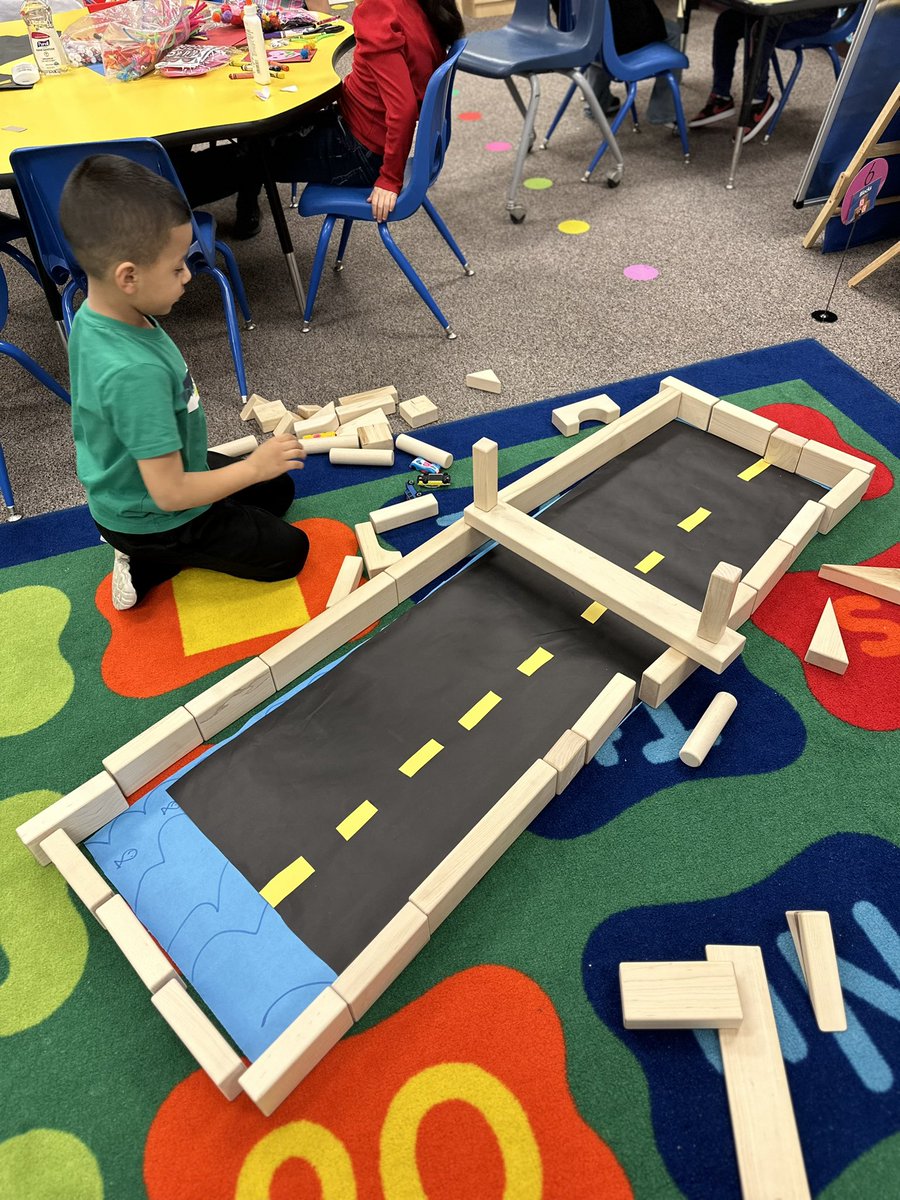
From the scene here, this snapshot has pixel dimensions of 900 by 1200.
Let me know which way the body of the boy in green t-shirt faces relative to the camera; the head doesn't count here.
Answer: to the viewer's right

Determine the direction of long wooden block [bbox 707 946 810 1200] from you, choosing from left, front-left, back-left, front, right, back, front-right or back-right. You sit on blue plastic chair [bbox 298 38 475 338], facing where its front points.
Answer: left

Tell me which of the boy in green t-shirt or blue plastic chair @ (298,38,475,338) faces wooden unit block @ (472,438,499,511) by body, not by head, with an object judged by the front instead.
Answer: the boy in green t-shirt

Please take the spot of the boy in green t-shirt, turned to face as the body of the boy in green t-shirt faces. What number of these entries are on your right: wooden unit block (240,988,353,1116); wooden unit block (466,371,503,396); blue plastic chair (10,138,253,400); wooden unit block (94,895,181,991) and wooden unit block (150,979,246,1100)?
3

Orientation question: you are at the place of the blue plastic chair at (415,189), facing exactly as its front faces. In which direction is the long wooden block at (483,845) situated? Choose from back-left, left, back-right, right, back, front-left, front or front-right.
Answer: left

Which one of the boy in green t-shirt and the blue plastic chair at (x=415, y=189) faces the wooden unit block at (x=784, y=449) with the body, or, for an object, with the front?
the boy in green t-shirt

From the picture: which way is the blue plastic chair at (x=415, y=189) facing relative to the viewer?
to the viewer's left

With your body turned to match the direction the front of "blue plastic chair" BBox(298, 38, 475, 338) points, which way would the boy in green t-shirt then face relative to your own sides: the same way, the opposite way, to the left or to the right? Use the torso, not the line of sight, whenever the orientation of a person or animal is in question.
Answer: the opposite way

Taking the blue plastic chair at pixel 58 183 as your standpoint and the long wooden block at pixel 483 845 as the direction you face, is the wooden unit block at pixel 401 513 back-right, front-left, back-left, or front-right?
front-left

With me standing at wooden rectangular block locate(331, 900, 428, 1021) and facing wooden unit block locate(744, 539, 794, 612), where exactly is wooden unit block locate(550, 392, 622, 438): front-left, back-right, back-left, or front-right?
front-left

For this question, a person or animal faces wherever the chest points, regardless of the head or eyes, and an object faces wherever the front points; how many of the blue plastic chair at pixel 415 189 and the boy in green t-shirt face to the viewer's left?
1

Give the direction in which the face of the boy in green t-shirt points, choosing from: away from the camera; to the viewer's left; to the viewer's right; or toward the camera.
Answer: to the viewer's right

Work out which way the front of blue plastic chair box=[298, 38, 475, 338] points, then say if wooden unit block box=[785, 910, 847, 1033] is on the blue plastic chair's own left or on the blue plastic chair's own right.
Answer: on the blue plastic chair's own left

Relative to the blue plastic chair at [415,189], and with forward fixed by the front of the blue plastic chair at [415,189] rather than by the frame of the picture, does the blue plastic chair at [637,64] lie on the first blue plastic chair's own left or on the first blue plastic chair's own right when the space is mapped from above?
on the first blue plastic chair's own right

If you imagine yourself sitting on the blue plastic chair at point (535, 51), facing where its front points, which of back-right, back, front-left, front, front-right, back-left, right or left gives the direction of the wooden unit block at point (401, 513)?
front-left
